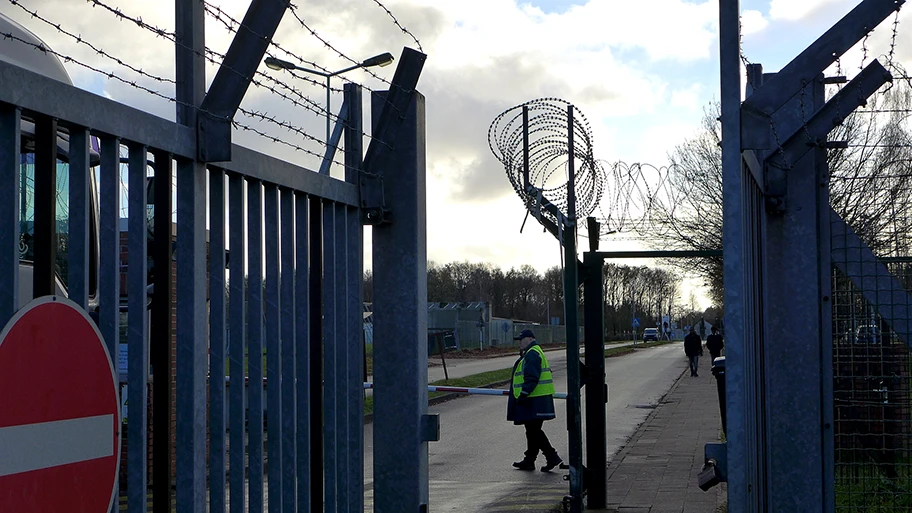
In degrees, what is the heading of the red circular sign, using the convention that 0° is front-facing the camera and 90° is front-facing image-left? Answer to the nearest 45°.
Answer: approximately 315°

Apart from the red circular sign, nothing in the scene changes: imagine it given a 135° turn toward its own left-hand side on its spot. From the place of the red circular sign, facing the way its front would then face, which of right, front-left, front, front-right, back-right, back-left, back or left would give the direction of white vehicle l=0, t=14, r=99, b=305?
front

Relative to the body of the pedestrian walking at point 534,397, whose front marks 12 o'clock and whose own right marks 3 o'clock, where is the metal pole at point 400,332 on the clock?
The metal pole is roughly at 9 o'clock from the pedestrian walking.

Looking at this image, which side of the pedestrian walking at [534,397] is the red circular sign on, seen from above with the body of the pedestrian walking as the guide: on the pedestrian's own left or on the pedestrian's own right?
on the pedestrian's own left

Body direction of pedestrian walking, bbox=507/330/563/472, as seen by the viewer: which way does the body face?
to the viewer's left

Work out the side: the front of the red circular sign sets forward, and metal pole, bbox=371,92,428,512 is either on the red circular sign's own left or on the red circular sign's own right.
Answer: on the red circular sign's own left

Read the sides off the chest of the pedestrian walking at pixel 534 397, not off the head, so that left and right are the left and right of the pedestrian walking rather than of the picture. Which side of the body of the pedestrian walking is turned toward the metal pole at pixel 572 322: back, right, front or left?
left

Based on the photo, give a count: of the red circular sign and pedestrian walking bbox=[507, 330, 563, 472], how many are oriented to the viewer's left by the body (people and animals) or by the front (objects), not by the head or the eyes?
1

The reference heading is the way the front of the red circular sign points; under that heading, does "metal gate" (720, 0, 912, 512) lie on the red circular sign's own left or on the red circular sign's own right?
on the red circular sign's own left
